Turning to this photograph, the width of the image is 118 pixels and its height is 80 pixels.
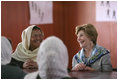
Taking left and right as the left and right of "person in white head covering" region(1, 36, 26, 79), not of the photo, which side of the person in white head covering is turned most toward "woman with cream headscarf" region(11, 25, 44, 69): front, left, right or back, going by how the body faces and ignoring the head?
front

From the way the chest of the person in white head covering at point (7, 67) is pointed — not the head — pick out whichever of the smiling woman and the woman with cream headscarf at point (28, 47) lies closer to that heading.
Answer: the woman with cream headscarf

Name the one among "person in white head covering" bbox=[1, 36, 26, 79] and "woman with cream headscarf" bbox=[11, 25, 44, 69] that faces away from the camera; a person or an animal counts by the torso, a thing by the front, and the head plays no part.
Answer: the person in white head covering

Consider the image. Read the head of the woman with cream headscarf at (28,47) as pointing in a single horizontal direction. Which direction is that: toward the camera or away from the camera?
toward the camera

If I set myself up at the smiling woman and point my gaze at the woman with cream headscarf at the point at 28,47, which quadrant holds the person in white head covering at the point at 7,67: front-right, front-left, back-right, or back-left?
front-left

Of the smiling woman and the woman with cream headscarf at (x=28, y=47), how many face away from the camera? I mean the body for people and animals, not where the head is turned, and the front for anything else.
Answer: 0

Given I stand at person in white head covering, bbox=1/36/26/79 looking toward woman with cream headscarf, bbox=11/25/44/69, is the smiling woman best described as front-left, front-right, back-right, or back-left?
front-right

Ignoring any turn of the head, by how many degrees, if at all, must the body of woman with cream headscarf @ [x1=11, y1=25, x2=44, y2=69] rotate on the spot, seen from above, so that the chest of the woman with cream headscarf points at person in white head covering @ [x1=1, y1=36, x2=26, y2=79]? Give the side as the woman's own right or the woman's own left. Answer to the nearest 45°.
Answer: approximately 45° to the woman's own right

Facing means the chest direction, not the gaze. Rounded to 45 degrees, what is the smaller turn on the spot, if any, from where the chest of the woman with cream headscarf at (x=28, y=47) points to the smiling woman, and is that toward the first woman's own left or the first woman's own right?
0° — they already face them

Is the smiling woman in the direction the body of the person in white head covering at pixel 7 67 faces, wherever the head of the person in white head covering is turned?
no

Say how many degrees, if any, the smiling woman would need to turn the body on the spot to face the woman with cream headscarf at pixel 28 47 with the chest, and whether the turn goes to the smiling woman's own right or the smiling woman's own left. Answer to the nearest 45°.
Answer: approximately 45° to the smiling woman's own right

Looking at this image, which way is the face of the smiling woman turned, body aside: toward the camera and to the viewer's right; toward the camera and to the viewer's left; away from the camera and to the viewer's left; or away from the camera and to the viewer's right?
toward the camera and to the viewer's left

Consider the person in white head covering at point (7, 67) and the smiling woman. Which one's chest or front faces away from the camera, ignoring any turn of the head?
the person in white head covering

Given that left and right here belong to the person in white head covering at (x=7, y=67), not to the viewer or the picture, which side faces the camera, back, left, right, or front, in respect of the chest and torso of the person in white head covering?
back

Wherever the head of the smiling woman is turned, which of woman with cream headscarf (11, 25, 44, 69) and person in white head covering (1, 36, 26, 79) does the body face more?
the person in white head covering

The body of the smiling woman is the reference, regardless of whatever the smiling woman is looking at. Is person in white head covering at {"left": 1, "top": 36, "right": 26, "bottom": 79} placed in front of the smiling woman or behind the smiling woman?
in front

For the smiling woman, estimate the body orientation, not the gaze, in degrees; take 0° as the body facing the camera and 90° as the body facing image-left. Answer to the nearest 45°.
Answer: approximately 45°

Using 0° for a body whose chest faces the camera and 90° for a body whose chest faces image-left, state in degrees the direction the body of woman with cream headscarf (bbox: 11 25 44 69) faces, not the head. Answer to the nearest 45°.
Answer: approximately 315°

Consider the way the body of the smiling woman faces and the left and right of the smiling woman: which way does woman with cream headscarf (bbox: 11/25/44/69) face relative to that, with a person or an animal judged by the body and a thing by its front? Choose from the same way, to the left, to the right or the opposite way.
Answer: to the left

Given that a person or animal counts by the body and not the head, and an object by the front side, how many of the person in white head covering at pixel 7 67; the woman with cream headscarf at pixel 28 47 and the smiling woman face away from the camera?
1

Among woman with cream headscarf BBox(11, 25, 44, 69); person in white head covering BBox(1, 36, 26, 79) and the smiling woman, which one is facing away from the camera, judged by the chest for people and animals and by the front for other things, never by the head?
the person in white head covering
